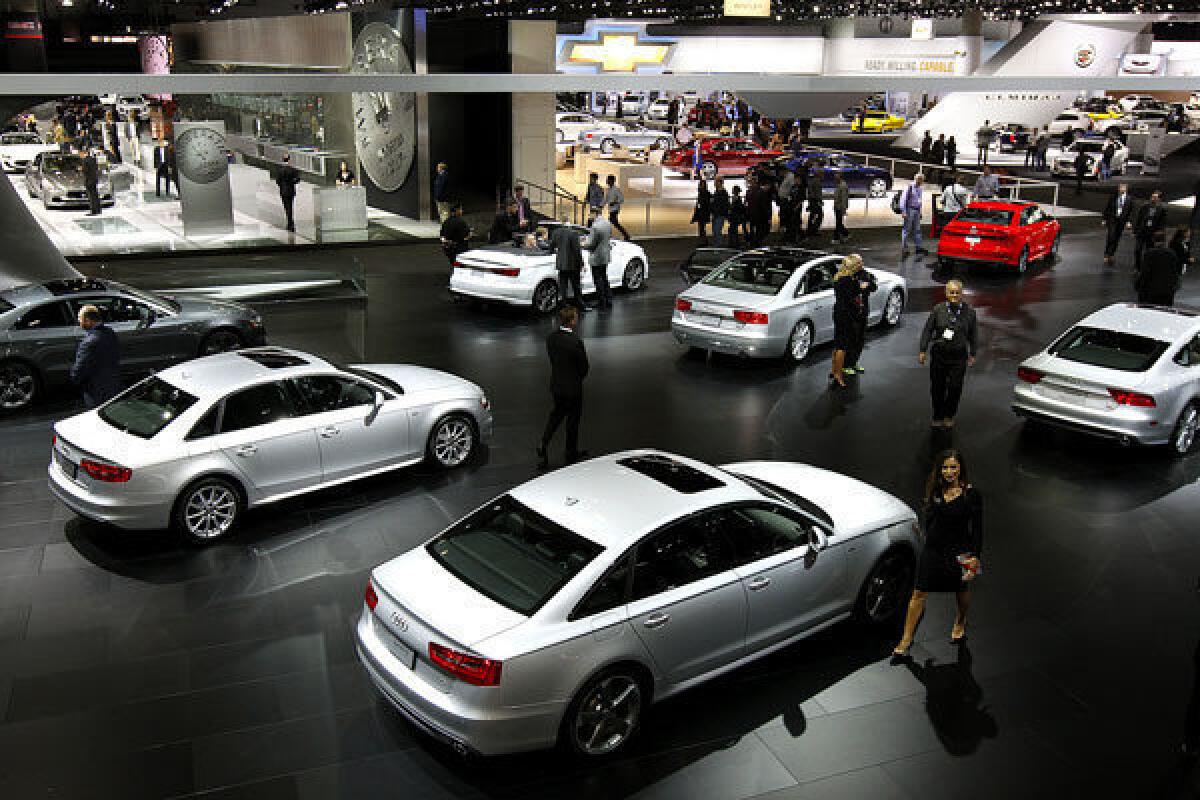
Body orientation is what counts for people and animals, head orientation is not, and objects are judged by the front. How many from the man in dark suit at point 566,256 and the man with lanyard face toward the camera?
1

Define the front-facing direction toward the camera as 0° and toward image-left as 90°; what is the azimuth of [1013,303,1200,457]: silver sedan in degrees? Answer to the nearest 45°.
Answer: approximately 225°

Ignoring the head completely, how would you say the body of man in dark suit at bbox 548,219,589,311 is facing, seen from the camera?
away from the camera

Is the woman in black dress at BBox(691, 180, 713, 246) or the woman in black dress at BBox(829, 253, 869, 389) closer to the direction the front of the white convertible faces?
the woman in black dress at BBox(691, 180, 713, 246)

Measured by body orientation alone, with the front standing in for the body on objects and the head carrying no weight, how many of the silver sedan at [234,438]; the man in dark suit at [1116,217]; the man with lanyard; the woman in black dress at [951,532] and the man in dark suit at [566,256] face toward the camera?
3

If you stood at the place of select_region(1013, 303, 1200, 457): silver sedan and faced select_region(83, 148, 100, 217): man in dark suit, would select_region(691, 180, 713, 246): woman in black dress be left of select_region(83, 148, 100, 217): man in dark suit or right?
right

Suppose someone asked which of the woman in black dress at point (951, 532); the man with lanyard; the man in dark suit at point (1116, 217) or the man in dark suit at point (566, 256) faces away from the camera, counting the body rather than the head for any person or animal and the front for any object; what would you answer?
the man in dark suit at point (566, 256)

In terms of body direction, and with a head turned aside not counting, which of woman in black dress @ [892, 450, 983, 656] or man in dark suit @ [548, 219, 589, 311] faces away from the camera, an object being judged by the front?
the man in dark suit

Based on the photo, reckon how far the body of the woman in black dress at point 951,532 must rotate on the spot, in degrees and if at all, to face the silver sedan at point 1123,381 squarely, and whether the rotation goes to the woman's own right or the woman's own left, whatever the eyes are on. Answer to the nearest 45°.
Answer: approximately 180°

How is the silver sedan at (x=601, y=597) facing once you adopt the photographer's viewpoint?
facing away from the viewer and to the right of the viewer

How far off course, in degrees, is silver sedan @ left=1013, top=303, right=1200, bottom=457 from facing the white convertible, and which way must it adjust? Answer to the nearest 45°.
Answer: approximately 135° to its left
